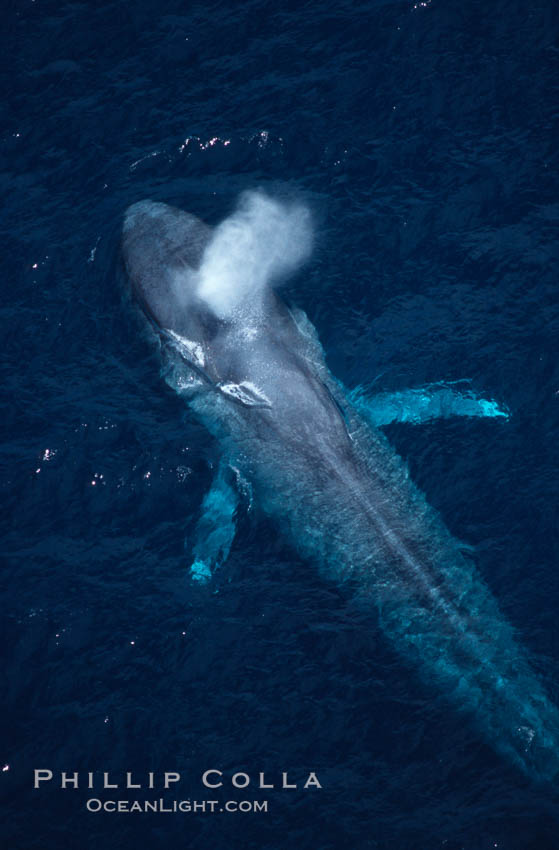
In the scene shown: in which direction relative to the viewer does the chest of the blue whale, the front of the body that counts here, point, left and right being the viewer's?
facing away from the viewer and to the left of the viewer
